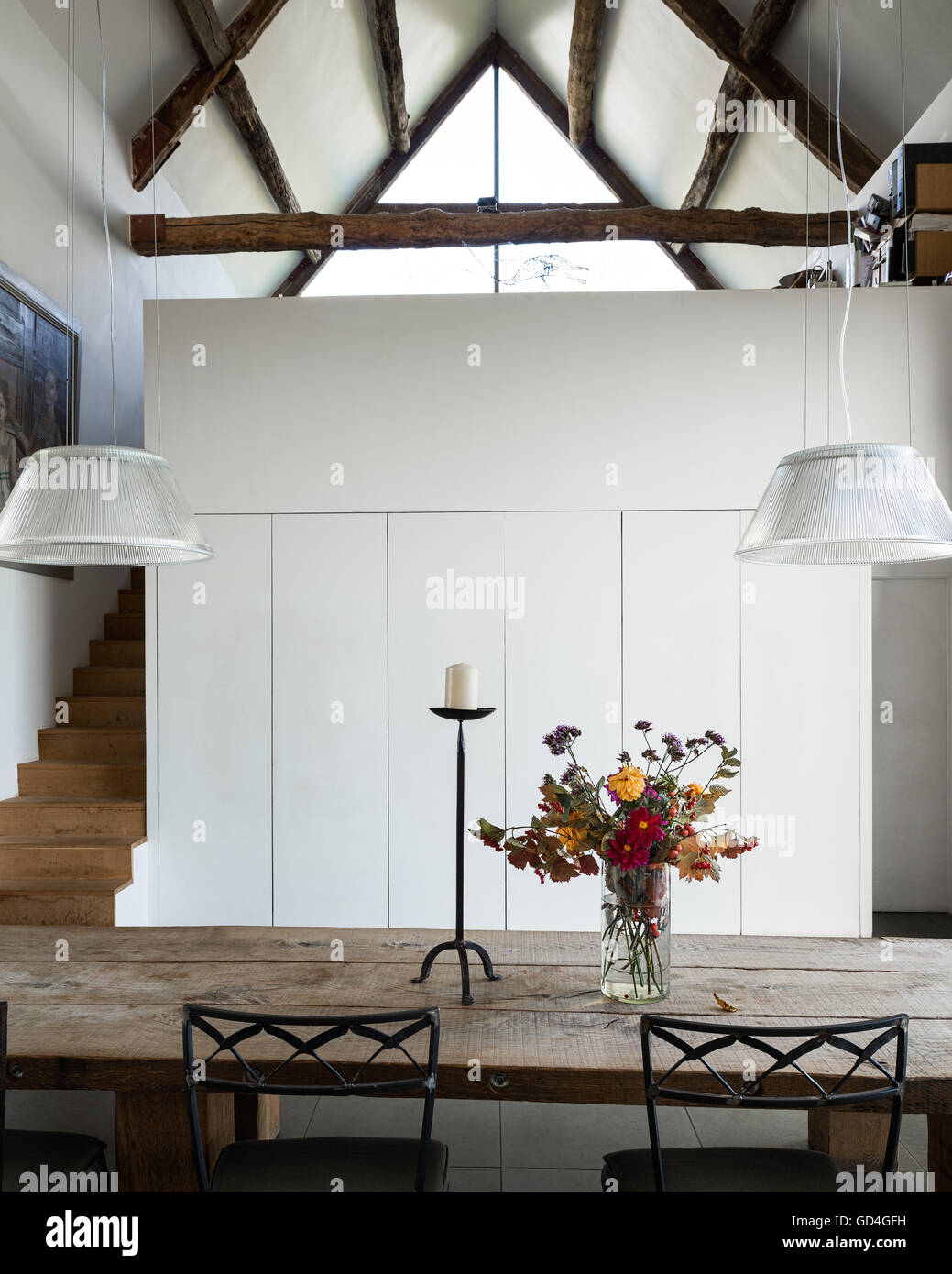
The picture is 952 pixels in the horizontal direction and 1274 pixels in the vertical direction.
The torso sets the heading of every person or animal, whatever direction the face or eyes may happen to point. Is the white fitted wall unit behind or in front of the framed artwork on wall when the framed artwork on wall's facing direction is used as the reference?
in front

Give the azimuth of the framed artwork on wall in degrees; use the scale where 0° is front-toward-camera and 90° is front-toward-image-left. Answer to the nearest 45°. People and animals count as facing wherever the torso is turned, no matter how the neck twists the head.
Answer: approximately 315°

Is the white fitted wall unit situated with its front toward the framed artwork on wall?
no

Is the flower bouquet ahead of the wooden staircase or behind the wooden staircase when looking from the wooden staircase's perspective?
ahead

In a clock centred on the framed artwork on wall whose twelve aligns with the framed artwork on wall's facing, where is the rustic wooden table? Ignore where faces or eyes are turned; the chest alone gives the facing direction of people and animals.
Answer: The rustic wooden table is roughly at 1 o'clock from the framed artwork on wall.

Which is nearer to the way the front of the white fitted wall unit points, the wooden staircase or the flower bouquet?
the flower bouquet

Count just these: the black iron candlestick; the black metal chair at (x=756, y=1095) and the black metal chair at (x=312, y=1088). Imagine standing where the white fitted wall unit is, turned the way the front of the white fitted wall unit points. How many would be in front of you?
3

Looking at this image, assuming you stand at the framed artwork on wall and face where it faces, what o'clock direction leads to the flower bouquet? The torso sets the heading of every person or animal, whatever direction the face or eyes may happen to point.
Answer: The flower bouquet is roughly at 1 o'clock from the framed artwork on wall.

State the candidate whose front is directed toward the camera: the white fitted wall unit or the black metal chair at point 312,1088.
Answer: the white fitted wall unit

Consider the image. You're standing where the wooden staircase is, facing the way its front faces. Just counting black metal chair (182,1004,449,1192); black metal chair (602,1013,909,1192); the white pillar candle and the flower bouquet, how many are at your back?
0

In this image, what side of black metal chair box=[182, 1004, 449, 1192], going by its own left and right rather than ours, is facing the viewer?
back

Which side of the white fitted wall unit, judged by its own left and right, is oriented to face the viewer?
front

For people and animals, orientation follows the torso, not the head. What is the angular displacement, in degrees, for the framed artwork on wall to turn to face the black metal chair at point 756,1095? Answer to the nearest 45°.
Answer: approximately 45° to its right

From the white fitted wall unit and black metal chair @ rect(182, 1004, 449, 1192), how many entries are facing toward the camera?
1

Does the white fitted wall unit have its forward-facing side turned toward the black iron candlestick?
yes

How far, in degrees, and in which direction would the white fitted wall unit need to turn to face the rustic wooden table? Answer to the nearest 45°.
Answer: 0° — it already faces it

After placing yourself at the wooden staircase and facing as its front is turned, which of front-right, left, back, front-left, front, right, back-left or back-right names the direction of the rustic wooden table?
front

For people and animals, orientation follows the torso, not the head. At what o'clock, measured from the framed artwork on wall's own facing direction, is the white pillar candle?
The white pillar candle is roughly at 1 o'clock from the framed artwork on wall.

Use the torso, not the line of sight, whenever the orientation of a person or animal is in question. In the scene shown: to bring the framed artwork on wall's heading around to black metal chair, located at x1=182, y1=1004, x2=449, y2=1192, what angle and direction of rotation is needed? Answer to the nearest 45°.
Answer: approximately 45° to its right
